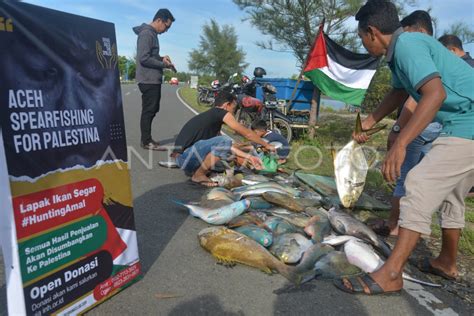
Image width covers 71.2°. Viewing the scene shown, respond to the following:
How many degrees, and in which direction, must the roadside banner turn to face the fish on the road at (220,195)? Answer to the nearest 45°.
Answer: approximately 90° to its left

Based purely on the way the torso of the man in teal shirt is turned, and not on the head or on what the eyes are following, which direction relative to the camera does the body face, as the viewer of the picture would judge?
to the viewer's left

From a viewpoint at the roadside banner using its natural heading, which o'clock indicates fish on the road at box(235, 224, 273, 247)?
The fish on the road is roughly at 10 o'clock from the roadside banner.

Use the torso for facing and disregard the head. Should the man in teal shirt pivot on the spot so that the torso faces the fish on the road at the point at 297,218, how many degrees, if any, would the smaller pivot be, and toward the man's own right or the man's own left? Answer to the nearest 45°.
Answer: approximately 45° to the man's own right
